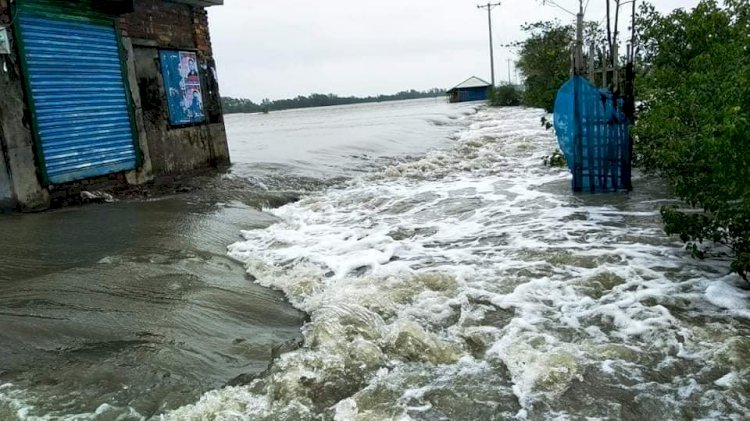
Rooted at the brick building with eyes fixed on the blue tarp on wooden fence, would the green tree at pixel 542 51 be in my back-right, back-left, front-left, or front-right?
front-left

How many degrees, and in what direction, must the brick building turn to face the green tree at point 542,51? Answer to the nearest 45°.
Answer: approximately 90° to its left

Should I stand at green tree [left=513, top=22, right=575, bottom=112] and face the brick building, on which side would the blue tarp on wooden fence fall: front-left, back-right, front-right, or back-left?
front-left

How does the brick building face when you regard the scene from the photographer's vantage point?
facing the viewer and to the right of the viewer

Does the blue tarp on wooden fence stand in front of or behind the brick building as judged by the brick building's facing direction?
in front

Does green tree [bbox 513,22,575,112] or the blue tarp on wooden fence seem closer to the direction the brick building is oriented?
the blue tarp on wooden fence

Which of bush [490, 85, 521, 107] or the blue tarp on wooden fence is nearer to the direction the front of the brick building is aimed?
the blue tarp on wooden fence

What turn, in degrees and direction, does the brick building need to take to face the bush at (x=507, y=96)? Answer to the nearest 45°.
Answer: approximately 90° to its left

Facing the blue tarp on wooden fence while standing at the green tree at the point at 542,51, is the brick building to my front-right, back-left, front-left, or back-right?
front-right
